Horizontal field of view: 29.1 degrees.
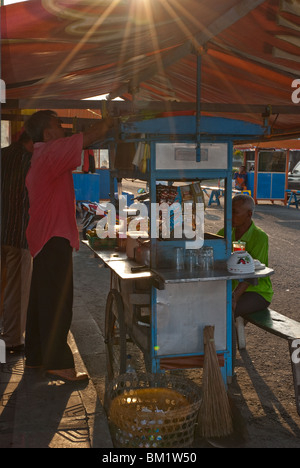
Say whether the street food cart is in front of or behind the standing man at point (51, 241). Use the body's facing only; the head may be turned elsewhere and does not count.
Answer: in front

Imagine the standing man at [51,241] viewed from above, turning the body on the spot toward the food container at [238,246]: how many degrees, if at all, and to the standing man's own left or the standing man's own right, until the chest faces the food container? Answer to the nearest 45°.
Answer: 0° — they already face it

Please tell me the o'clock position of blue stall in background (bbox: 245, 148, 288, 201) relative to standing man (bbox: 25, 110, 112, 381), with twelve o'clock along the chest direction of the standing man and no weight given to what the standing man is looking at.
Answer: The blue stall in background is roughly at 10 o'clock from the standing man.

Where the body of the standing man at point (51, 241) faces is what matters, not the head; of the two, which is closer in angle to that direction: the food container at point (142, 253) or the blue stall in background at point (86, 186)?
the food container

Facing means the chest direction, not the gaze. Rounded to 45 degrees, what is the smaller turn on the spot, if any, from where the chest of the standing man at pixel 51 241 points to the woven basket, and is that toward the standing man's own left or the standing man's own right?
approximately 45° to the standing man's own right

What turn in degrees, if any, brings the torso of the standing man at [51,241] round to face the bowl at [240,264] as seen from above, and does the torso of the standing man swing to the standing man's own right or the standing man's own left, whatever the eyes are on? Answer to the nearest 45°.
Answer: approximately 45° to the standing man's own right

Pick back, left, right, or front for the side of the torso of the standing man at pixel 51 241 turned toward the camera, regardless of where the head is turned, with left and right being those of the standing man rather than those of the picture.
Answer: right

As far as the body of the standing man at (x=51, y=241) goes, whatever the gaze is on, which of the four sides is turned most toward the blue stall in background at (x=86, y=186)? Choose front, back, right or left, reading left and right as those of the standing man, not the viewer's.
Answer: left

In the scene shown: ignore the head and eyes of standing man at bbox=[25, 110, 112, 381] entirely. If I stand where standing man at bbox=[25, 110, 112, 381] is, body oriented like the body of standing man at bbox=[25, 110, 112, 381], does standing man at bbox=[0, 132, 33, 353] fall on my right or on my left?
on my left
